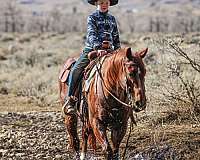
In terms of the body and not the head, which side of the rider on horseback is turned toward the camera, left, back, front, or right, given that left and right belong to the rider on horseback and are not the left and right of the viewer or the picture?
front

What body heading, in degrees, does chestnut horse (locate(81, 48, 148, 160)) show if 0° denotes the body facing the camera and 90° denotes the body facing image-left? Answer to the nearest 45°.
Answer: approximately 315°
